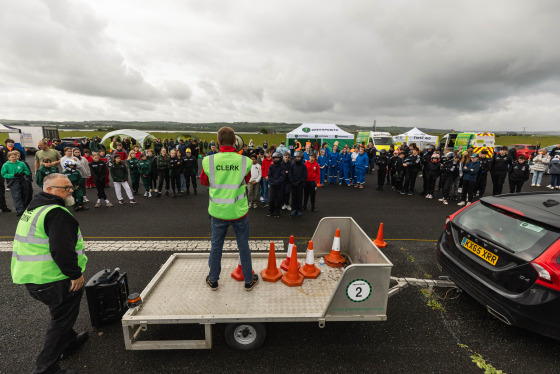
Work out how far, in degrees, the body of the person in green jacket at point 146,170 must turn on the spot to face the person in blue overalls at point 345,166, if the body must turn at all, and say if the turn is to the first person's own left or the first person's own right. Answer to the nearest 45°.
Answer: approximately 45° to the first person's own left

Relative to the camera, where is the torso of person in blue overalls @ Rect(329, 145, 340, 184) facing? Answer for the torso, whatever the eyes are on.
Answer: toward the camera

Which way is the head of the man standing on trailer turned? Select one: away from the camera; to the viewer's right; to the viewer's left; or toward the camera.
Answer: away from the camera

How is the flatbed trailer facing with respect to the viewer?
to the viewer's right

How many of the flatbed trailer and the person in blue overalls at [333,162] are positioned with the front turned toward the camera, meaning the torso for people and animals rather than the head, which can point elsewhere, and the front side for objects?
1

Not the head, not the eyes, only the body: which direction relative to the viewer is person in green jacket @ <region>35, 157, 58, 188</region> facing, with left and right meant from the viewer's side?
facing the viewer and to the right of the viewer

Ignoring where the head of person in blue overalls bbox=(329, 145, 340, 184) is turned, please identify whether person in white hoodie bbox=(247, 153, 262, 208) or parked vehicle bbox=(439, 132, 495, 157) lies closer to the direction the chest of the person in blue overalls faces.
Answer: the person in white hoodie

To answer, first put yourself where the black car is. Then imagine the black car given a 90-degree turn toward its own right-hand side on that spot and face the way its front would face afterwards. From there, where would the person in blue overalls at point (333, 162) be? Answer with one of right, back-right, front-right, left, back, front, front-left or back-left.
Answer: back

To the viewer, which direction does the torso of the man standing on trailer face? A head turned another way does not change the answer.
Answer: away from the camera

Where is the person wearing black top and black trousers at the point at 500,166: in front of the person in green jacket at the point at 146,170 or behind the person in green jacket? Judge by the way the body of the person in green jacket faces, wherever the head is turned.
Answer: in front

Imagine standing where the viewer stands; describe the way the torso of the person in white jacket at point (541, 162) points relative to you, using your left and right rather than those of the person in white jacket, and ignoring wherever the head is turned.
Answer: facing the viewer and to the left of the viewer

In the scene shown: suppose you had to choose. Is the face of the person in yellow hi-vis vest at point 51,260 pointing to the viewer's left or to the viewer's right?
to the viewer's right

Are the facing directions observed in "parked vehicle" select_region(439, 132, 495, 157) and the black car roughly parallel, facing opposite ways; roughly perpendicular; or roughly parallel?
roughly perpendicular
